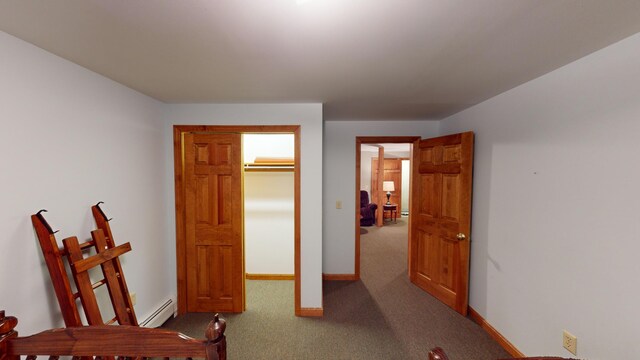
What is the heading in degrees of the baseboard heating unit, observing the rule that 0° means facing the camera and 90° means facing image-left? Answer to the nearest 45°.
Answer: approximately 315°
